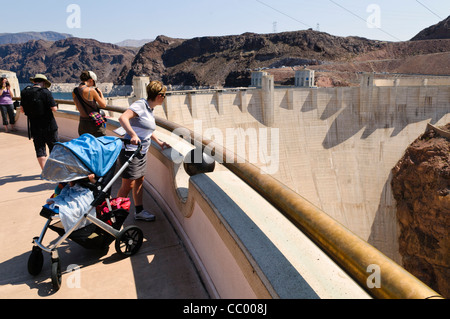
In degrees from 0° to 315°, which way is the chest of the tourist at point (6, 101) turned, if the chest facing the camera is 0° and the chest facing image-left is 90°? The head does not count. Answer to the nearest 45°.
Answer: approximately 0°

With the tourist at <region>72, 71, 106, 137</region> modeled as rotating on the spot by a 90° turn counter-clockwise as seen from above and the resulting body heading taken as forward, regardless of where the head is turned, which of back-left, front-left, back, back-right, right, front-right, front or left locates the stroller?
back-left

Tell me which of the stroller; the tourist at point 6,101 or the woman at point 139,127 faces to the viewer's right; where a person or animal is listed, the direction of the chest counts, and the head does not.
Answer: the woman

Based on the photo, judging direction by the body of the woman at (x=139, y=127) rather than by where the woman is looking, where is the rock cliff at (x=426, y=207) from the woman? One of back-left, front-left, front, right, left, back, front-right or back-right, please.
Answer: front-left

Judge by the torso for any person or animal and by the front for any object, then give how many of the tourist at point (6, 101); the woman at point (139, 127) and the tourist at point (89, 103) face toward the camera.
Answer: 1

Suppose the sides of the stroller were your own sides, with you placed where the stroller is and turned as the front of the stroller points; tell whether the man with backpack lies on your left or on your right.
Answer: on your right

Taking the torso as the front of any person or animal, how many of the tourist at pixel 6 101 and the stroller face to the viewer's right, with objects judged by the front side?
0

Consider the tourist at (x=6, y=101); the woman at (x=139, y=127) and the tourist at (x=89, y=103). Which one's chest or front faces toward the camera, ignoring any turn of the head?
the tourist at (x=6, y=101)

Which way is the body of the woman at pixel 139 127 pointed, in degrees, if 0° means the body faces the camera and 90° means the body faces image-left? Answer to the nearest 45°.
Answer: approximately 270°

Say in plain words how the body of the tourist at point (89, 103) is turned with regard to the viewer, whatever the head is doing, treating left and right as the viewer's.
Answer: facing away from the viewer and to the right of the viewer

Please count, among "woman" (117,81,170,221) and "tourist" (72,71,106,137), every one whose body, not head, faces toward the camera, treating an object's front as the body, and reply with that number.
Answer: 0
